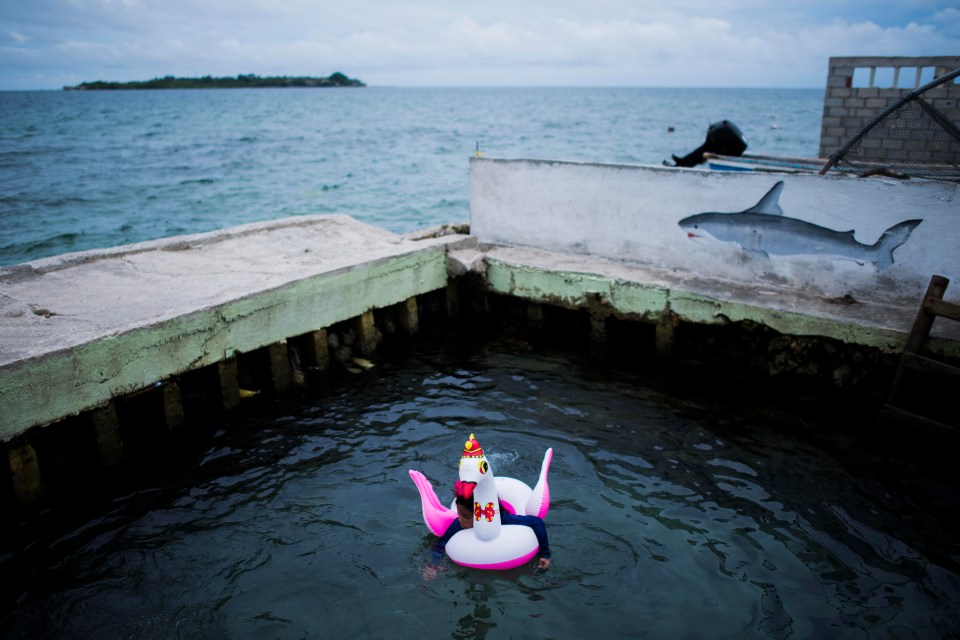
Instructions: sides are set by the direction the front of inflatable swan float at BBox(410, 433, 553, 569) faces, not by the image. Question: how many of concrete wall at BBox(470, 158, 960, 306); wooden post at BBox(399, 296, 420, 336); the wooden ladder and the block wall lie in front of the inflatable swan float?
0

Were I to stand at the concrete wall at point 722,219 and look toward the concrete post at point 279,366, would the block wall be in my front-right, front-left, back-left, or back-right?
back-right

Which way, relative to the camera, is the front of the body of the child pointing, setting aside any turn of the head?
toward the camera

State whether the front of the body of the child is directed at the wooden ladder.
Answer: no

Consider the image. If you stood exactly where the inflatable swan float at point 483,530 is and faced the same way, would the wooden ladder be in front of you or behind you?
behind

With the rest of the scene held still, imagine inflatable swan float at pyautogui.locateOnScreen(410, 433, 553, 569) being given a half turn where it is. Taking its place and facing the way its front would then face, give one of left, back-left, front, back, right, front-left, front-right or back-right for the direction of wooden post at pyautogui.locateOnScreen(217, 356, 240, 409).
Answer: left

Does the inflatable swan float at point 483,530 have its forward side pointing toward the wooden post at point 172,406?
no

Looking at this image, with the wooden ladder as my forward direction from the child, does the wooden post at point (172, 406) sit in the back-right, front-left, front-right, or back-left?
back-left

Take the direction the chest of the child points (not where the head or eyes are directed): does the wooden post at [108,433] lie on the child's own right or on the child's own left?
on the child's own right

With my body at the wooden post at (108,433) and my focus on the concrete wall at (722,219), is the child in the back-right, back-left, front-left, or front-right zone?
front-right

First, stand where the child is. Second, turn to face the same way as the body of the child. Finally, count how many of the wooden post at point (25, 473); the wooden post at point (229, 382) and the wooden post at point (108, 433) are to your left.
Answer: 0

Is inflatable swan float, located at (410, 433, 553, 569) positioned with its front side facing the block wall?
no

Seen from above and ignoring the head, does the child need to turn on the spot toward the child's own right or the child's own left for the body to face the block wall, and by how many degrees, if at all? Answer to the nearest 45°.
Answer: approximately 135° to the child's own left

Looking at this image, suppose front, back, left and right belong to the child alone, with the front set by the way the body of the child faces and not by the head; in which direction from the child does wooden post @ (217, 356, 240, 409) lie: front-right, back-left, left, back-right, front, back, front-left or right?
back-right

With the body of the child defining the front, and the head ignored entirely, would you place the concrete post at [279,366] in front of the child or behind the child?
behind

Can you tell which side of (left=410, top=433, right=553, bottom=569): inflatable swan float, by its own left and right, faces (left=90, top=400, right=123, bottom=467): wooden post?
right

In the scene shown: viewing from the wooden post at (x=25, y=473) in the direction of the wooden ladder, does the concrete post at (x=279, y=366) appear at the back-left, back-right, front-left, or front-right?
front-left
